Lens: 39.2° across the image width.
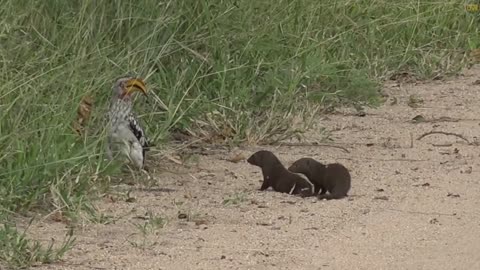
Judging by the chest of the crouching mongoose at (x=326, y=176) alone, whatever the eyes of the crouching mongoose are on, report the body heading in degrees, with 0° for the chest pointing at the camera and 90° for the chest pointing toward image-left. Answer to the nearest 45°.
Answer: approximately 90°

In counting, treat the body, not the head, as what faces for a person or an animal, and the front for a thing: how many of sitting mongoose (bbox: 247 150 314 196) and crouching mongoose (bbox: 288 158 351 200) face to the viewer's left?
2

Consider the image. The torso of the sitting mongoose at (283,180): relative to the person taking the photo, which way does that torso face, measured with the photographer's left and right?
facing to the left of the viewer

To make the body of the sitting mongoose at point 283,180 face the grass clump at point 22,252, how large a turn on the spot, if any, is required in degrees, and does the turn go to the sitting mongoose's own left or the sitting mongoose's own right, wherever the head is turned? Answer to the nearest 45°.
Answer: approximately 45° to the sitting mongoose's own left

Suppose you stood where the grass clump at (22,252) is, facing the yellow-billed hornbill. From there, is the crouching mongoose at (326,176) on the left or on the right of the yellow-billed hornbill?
right
